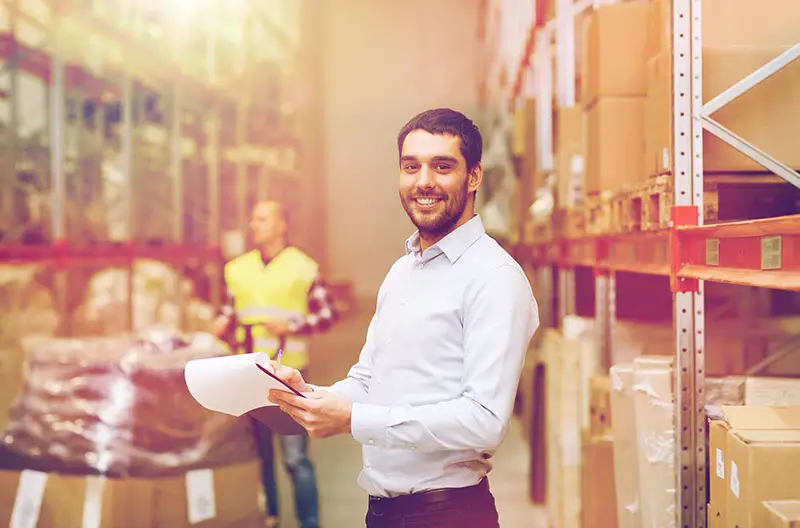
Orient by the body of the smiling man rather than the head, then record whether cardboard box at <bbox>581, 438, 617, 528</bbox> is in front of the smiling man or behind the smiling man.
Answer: behind

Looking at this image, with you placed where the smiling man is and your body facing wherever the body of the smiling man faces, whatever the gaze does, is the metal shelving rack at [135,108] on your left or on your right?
on your right

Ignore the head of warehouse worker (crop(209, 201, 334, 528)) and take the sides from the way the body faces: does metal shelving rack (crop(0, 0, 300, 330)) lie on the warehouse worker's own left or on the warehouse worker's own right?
on the warehouse worker's own right

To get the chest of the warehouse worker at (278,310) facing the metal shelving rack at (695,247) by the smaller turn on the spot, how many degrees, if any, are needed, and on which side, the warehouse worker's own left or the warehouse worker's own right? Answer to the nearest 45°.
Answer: approximately 90° to the warehouse worker's own left

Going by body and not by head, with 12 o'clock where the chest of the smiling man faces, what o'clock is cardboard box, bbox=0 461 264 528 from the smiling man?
The cardboard box is roughly at 3 o'clock from the smiling man.

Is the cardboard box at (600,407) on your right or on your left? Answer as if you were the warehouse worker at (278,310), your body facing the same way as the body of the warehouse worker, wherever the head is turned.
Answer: on your left

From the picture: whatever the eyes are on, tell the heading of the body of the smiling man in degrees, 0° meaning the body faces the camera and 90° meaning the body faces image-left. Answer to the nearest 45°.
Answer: approximately 45°
